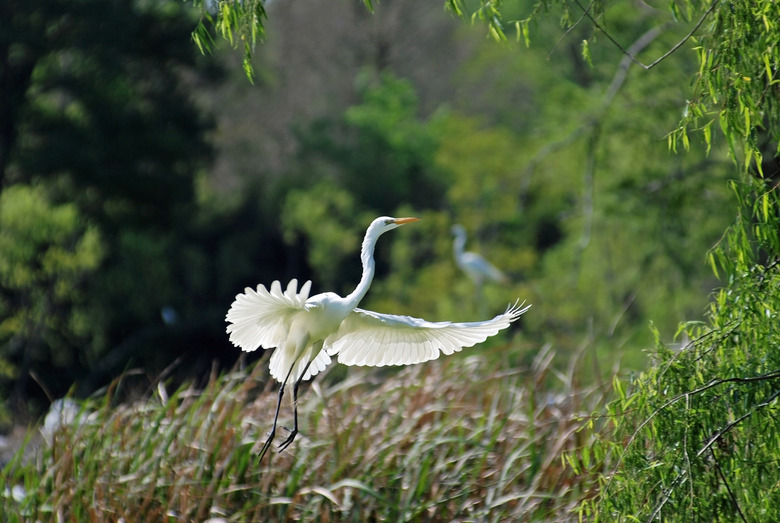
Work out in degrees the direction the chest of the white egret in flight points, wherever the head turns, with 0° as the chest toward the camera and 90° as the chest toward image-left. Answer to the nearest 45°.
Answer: approximately 315°
